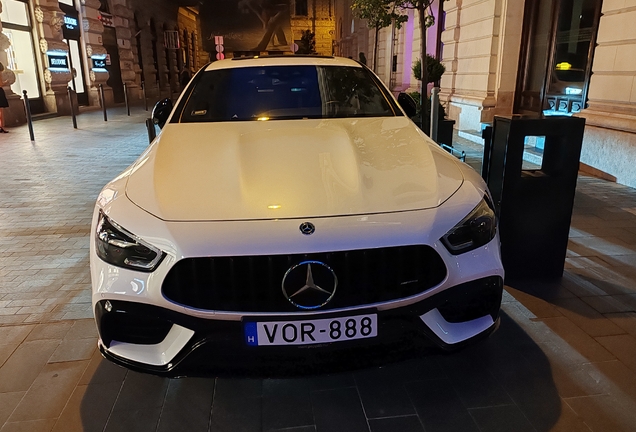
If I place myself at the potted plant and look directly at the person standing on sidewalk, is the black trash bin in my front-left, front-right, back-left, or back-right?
back-left

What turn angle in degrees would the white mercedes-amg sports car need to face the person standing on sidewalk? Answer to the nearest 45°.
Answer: approximately 135° to its right

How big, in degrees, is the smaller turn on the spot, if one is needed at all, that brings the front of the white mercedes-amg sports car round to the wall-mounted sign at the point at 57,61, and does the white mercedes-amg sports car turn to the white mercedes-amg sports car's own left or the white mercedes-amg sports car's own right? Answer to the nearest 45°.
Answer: approximately 135° to the white mercedes-amg sports car's own right

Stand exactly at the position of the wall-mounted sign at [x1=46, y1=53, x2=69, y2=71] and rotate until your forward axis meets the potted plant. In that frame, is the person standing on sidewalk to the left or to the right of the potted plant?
right

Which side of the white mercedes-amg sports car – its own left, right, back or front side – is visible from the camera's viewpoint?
front

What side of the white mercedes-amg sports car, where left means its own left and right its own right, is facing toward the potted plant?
back

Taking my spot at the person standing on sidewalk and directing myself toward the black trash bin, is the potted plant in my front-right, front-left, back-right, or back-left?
front-left
